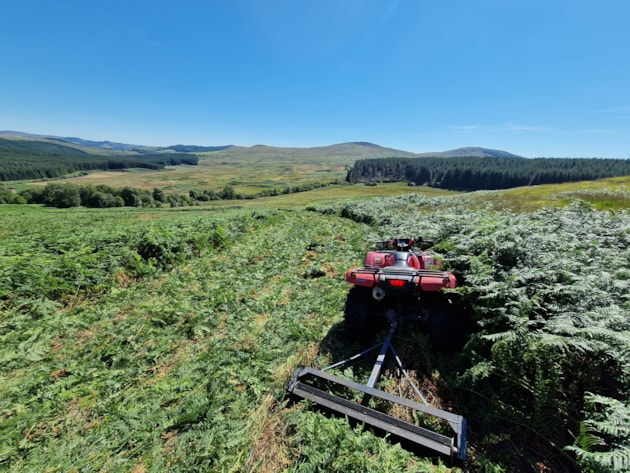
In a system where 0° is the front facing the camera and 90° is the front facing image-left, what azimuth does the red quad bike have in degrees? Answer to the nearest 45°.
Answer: approximately 180°
